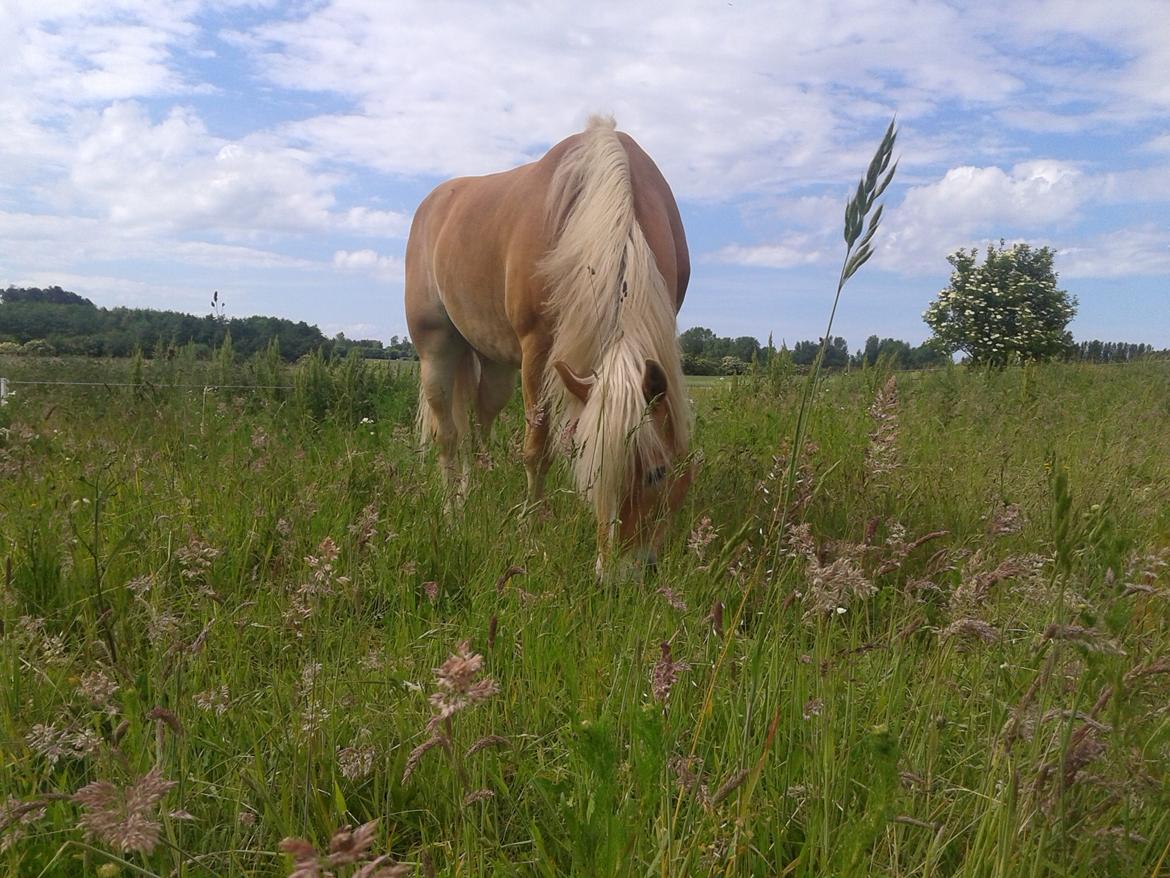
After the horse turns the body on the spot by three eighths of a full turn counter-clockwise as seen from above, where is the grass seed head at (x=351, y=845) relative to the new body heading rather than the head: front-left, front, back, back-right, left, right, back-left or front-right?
back

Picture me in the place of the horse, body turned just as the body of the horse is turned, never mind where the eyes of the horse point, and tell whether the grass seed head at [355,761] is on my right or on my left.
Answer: on my right

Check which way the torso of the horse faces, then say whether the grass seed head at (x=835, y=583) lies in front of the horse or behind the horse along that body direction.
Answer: in front

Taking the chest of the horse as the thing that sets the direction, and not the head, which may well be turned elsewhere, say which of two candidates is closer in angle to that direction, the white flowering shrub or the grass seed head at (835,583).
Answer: the grass seed head

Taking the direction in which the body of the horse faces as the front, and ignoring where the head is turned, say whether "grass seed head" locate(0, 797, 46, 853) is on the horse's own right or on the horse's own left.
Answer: on the horse's own right

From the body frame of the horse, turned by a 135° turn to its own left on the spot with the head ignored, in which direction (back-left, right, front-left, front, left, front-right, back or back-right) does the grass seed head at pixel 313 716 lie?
back

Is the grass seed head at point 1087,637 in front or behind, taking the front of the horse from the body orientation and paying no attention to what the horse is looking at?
in front

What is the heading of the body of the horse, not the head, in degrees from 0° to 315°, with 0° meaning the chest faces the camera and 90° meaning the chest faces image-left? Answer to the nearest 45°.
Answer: approximately 315°

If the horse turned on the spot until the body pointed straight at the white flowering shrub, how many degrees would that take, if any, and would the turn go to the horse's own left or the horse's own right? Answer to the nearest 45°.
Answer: approximately 90° to the horse's own left
